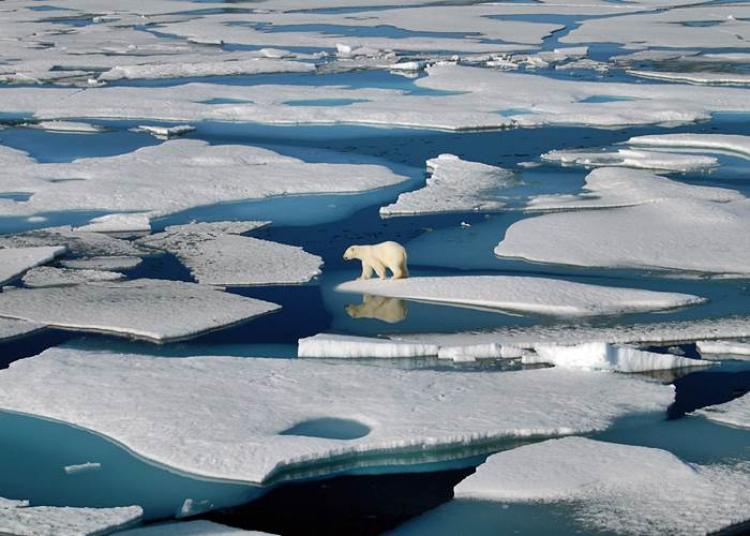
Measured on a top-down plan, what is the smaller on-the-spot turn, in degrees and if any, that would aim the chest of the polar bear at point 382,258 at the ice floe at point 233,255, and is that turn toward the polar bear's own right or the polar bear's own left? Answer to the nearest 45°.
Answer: approximately 45° to the polar bear's own right

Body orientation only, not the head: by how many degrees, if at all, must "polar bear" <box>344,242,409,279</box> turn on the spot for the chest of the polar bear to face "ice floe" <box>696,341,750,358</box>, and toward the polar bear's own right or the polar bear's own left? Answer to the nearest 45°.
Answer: approximately 135° to the polar bear's own left

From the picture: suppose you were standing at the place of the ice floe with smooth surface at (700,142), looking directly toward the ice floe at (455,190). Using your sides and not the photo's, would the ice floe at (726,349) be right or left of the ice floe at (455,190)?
left

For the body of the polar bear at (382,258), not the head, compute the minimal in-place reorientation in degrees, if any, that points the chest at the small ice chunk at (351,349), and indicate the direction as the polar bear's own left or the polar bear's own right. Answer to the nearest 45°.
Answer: approximately 90° to the polar bear's own left

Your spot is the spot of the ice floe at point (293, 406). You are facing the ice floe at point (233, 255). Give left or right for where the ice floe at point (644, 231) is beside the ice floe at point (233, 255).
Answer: right

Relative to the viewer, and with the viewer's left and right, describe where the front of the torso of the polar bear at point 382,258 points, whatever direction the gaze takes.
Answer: facing to the left of the viewer

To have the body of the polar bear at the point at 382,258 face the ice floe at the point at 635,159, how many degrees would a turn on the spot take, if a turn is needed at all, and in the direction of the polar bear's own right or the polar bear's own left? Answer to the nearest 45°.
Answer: approximately 135° to the polar bear's own right

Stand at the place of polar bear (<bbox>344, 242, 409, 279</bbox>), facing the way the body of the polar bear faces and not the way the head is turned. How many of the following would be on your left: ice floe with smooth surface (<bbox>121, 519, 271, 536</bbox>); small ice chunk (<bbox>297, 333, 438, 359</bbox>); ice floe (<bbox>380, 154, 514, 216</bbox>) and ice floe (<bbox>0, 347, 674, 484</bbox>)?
3

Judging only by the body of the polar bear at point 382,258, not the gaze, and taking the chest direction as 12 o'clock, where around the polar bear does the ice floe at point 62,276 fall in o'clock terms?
The ice floe is roughly at 12 o'clock from the polar bear.

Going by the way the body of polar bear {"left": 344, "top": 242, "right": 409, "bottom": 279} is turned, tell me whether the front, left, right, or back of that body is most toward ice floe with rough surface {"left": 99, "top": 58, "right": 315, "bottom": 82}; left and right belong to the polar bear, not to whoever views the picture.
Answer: right

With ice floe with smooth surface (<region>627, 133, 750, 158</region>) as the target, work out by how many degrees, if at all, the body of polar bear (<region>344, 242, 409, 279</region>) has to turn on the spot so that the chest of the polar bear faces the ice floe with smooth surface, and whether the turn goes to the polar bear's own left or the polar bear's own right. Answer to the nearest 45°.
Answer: approximately 135° to the polar bear's own right

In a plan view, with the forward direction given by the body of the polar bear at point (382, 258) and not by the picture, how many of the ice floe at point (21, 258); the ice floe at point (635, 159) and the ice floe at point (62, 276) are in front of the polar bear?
2

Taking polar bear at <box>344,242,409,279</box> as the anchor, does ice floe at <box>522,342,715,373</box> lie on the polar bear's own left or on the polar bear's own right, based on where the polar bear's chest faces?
on the polar bear's own left

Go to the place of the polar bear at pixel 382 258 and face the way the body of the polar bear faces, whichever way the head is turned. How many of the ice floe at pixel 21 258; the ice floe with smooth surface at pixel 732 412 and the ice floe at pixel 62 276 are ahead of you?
2

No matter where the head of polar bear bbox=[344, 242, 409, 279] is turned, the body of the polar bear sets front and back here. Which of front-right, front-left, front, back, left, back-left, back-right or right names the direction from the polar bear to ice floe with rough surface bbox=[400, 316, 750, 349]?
back-left

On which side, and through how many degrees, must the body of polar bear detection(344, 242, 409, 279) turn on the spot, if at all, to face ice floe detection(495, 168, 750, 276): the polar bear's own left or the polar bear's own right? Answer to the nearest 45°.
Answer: approximately 135° to the polar bear's own right
